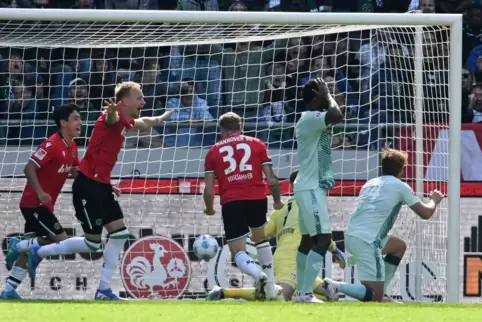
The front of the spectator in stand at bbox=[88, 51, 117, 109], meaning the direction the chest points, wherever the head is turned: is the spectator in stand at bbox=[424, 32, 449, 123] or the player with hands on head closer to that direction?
the player with hands on head

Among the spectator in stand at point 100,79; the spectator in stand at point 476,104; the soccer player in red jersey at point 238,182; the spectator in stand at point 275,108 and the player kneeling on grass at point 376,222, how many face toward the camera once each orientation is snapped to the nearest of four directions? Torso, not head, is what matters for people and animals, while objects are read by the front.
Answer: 3

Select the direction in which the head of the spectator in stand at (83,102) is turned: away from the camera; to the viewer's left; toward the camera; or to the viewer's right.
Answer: toward the camera

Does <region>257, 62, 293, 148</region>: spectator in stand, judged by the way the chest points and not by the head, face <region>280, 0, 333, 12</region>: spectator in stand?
no

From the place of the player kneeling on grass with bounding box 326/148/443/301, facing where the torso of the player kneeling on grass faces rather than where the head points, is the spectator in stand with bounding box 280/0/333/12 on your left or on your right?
on your left

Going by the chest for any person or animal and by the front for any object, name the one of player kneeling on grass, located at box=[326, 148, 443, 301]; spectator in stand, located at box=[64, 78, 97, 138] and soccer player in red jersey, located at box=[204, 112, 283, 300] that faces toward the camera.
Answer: the spectator in stand

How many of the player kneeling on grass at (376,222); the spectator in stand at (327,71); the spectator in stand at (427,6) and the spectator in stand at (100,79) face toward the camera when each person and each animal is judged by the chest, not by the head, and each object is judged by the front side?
3

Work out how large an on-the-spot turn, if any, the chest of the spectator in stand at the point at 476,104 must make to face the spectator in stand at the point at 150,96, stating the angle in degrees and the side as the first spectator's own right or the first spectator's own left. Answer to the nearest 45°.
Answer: approximately 45° to the first spectator's own right

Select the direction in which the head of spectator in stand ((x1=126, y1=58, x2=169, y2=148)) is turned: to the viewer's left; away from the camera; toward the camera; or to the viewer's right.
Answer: toward the camera

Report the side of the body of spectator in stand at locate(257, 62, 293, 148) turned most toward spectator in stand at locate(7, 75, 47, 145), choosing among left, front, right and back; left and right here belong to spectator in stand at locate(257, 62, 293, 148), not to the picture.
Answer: right

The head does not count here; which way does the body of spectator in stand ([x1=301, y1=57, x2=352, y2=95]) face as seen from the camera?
toward the camera

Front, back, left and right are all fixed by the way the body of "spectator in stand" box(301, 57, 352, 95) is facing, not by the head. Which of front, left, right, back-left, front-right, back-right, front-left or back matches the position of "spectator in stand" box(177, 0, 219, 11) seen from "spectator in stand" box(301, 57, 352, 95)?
back-right

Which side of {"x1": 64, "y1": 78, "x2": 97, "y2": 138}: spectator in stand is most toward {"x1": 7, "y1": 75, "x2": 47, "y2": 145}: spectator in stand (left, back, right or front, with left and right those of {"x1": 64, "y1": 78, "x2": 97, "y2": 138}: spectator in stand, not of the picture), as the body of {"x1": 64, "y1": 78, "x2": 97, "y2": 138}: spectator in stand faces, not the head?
right

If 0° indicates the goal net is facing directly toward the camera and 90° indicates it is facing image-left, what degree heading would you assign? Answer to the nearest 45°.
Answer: approximately 0°

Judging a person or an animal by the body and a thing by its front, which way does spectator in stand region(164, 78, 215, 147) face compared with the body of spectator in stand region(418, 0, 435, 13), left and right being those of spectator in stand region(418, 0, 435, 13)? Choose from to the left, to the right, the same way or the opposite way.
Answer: the same way

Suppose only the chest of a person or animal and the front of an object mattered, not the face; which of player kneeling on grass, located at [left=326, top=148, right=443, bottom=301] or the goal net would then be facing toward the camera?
the goal net

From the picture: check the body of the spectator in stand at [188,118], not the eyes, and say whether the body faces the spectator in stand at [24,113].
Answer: no

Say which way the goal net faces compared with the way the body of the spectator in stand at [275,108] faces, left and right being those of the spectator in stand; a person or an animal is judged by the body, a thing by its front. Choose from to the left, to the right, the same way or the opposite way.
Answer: the same way

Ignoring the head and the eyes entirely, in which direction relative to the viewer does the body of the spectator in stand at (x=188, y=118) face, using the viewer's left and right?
facing the viewer
